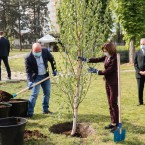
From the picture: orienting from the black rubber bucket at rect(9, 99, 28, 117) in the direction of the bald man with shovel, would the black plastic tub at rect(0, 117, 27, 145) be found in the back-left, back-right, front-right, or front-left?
back-right

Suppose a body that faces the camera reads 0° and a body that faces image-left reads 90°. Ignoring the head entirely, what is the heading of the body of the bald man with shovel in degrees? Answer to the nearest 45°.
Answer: approximately 0°

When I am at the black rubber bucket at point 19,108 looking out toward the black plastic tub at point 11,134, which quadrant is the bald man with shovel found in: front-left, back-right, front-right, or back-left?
back-left

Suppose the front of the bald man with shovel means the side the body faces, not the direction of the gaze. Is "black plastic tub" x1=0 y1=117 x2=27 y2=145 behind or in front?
in front
